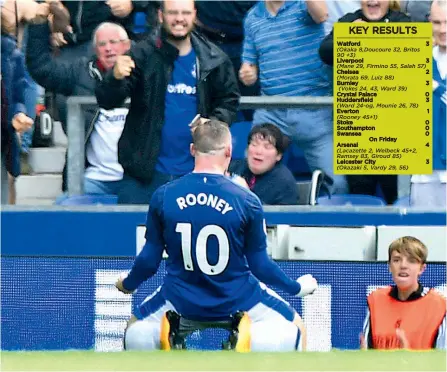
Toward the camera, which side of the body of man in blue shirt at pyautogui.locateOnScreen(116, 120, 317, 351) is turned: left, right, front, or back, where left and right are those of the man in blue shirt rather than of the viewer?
back

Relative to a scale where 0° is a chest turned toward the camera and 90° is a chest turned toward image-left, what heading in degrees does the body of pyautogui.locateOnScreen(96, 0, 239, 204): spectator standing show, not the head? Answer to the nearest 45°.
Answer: approximately 0°

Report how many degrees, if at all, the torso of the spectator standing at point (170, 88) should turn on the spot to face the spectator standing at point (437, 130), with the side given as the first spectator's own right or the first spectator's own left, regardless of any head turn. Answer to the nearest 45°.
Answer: approximately 90° to the first spectator's own left

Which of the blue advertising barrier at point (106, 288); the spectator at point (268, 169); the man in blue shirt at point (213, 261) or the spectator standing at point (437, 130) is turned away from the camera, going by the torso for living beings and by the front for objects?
the man in blue shirt

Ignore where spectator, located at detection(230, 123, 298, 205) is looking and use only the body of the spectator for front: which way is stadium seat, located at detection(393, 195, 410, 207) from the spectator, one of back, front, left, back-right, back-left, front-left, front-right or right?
back-left
